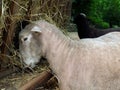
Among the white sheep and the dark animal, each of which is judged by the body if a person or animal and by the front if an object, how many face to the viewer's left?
2

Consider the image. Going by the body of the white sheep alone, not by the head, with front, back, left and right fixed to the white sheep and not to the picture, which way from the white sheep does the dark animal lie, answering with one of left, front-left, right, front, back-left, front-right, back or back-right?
right

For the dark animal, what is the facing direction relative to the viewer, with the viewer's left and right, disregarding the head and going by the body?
facing to the left of the viewer

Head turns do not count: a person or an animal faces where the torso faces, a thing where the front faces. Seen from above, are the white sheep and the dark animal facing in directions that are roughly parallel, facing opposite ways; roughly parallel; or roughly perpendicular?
roughly parallel

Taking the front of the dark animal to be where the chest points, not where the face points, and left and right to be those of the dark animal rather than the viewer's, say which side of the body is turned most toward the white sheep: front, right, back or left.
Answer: left

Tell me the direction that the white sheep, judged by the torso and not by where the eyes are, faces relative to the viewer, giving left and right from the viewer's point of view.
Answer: facing to the left of the viewer
